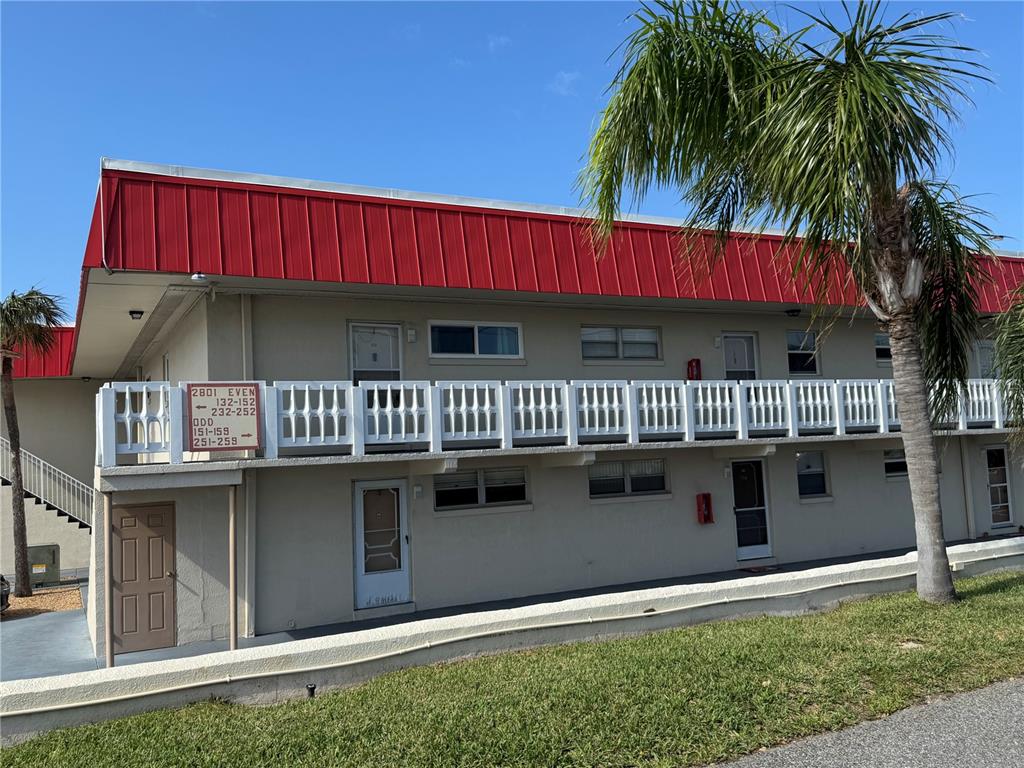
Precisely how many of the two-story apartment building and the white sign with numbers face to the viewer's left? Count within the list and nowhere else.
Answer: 0

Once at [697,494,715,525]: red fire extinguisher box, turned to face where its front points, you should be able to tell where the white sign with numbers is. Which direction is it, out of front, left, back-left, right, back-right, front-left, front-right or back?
right

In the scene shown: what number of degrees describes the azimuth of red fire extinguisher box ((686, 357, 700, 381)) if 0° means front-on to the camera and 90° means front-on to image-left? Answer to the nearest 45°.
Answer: approximately 315°

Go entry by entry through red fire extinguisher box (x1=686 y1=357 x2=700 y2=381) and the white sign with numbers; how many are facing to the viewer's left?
0

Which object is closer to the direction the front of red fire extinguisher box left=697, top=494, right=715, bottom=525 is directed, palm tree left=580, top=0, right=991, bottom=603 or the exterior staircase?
the palm tree

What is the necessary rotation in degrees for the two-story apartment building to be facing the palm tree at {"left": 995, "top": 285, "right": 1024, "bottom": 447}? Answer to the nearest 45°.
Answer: approximately 45° to its left

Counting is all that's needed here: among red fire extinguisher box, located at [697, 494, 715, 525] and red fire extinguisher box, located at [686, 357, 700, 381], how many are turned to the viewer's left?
0

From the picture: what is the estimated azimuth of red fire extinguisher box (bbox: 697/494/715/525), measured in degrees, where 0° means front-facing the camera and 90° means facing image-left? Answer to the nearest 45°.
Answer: approximately 315°
